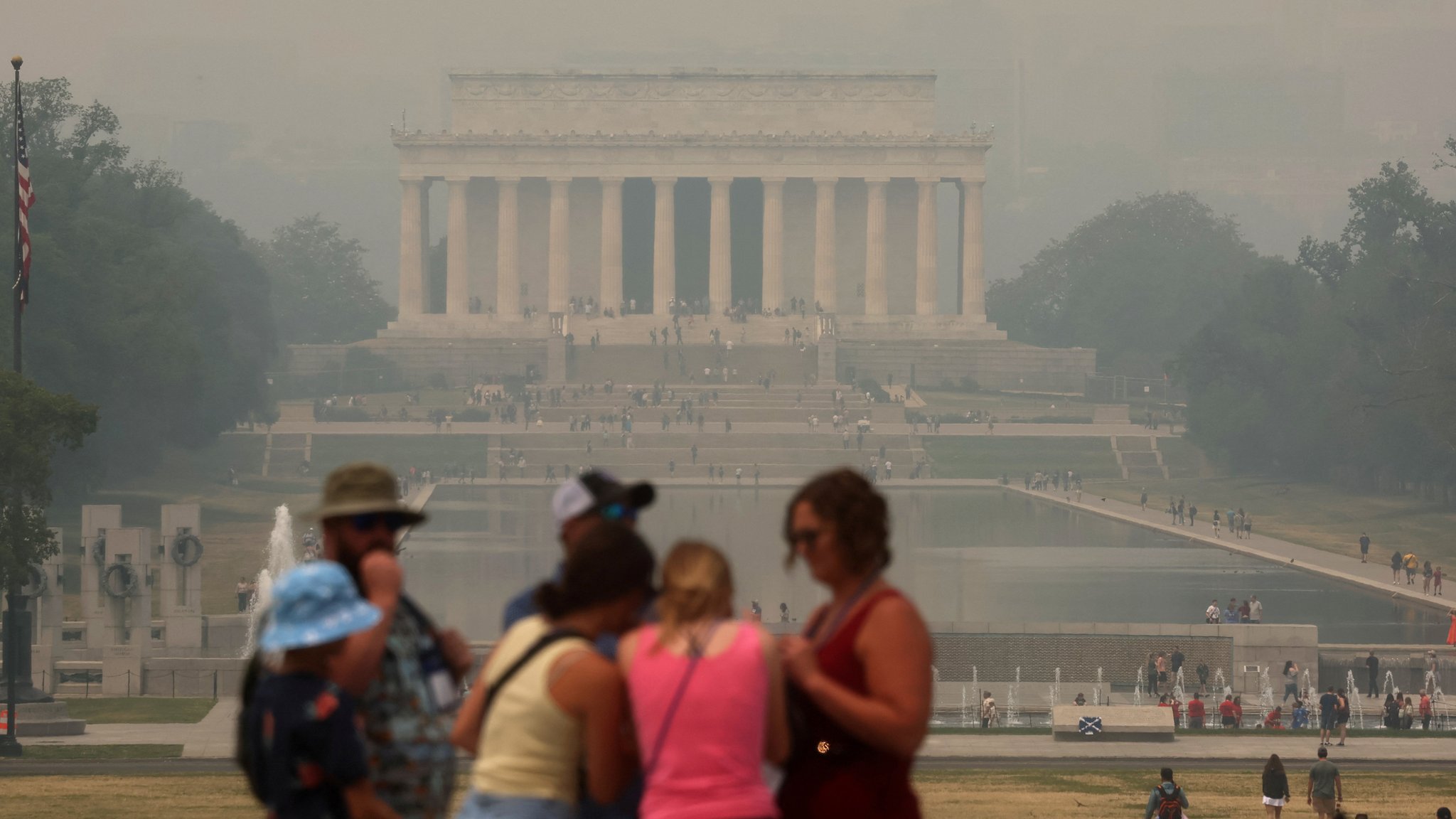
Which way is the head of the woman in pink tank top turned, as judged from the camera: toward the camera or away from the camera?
away from the camera

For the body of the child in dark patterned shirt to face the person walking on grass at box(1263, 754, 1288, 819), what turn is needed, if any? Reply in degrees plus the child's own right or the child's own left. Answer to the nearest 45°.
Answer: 0° — they already face them

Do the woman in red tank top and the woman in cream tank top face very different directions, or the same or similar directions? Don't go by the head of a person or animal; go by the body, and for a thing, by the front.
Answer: very different directions

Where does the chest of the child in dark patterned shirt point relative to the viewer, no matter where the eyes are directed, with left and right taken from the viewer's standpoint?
facing away from the viewer and to the right of the viewer

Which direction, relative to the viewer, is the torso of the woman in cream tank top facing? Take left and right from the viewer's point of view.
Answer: facing away from the viewer and to the right of the viewer

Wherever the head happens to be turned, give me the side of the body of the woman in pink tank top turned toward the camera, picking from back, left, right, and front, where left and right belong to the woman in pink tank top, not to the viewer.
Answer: back

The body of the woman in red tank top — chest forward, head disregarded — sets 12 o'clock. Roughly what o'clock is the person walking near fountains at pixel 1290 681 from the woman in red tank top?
The person walking near fountains is roughly at 5 o'clock from the woman in red tank top.

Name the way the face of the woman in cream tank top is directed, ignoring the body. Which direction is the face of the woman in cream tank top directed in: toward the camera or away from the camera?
away from the camera
